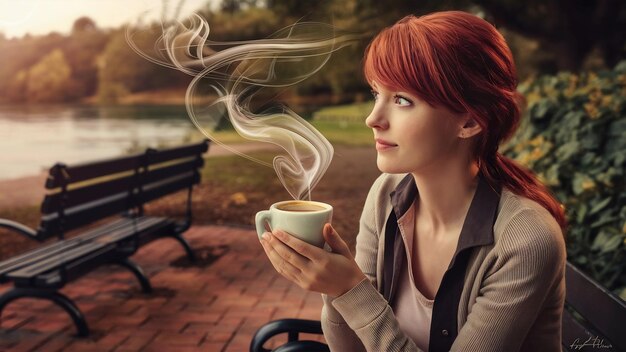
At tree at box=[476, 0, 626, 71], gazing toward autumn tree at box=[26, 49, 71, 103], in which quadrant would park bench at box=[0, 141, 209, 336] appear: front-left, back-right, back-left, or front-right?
front-left

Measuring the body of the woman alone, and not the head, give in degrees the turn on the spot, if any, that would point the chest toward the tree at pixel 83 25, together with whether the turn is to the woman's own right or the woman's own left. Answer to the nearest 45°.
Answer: approximately 90° to the woman's own right

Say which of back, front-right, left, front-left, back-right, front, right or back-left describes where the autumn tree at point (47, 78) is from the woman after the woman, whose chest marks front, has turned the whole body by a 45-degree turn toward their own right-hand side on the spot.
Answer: front-right

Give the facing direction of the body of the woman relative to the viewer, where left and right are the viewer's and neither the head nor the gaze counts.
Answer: facing the viewer and to the left of the viewer

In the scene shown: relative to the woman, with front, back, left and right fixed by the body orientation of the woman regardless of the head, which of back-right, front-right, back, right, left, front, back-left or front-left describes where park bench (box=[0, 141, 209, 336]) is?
right

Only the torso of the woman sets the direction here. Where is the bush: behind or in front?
behind
